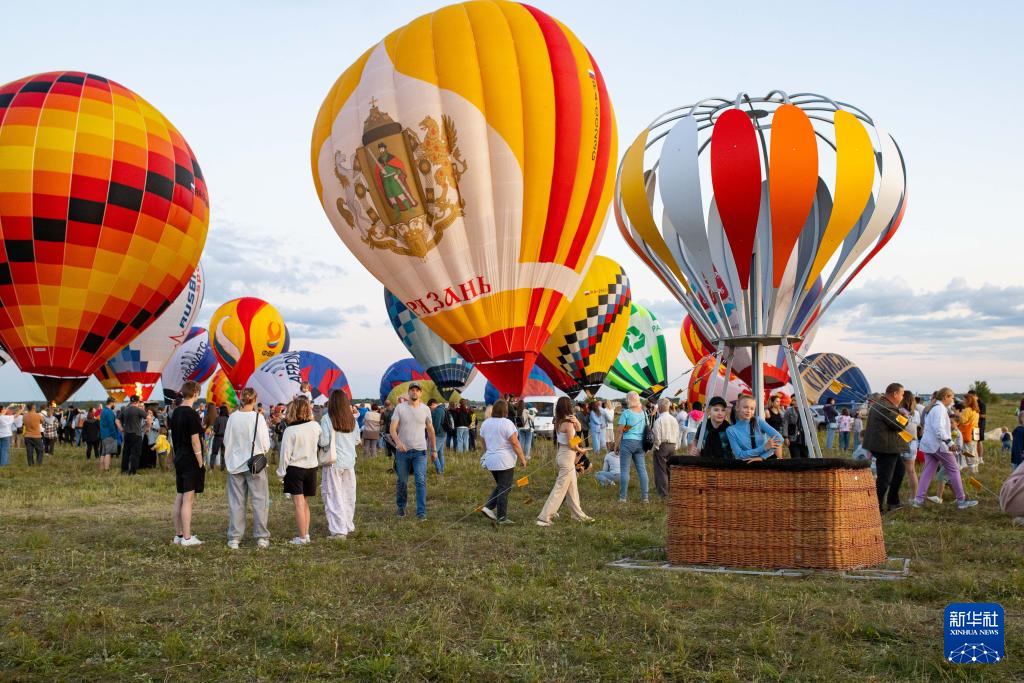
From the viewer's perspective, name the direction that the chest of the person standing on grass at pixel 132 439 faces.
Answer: away from the camera

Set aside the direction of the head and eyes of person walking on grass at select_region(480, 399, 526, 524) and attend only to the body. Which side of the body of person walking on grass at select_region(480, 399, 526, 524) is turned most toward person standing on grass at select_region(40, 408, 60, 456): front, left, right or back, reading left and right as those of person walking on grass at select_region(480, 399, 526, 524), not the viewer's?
left

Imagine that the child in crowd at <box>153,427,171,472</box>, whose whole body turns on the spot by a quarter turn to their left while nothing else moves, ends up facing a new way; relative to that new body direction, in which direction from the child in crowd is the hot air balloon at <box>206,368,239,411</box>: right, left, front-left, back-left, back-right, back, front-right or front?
right

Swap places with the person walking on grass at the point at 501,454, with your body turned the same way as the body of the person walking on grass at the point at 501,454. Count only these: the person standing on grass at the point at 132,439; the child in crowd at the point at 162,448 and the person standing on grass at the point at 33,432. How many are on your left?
3

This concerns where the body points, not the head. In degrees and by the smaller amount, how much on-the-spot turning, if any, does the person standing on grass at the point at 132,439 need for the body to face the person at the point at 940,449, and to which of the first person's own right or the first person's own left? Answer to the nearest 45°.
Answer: approximately 135° to the first person's own right

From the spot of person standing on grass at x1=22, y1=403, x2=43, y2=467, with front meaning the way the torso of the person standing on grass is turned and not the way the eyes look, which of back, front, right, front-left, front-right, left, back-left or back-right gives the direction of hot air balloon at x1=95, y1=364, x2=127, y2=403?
front

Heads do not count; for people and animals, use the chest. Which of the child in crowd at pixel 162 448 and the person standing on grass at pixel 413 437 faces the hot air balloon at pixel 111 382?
the child in crowd

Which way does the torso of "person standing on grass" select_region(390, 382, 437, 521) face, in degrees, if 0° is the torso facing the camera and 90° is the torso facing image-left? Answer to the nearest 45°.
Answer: approximately 0°

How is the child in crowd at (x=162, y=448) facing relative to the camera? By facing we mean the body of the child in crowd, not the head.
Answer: away from the camera

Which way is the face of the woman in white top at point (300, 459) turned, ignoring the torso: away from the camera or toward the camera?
away from the camera

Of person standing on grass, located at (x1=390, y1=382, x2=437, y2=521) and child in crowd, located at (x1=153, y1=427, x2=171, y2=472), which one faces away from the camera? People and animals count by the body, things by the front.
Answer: the child in crowd

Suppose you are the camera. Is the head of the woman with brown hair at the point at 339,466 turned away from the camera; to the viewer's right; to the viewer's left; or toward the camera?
away from the camera

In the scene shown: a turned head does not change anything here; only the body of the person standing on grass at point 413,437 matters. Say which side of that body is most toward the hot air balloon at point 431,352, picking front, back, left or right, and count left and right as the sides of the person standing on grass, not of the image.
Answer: back
